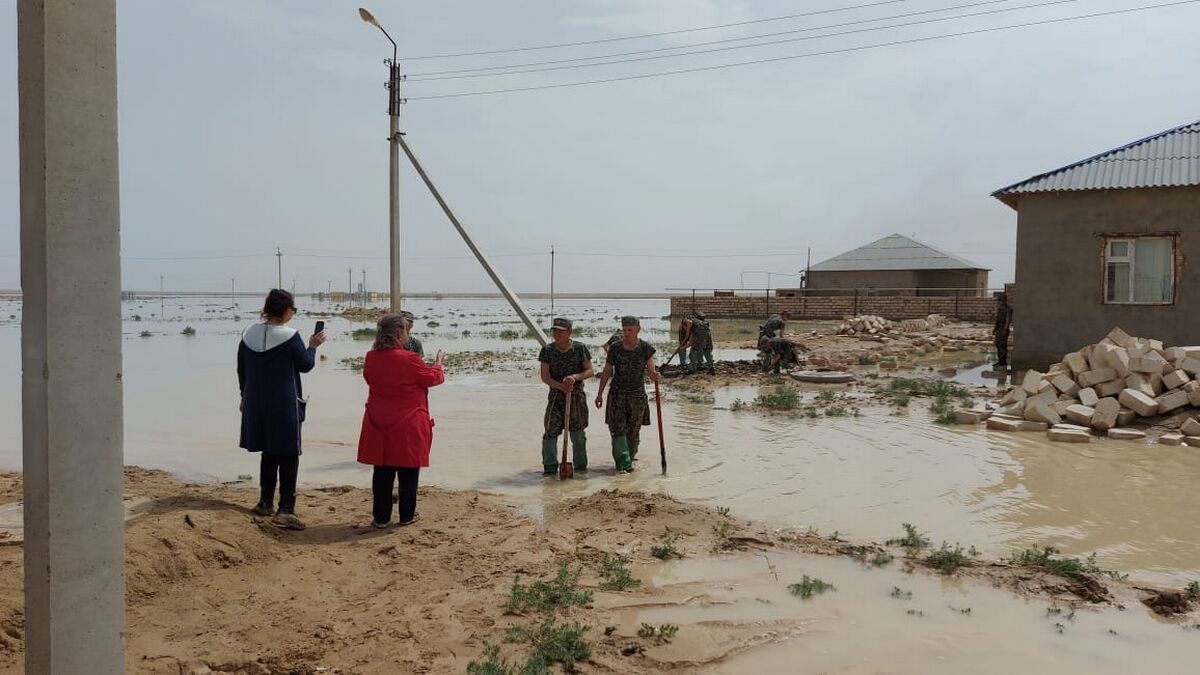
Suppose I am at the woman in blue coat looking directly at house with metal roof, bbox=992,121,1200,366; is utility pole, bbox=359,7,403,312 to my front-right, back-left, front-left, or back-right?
front-left

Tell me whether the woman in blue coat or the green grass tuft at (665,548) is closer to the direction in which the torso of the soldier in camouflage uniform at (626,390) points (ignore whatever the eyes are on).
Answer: the green grass tuft

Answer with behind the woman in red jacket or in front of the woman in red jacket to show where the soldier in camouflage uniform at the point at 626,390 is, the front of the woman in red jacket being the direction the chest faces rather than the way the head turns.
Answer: in front

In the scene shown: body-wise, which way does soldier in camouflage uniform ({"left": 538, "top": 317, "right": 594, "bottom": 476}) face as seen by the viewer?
toward the camera

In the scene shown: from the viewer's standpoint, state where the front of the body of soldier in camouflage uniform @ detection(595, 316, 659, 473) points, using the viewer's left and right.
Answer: facing the viewer

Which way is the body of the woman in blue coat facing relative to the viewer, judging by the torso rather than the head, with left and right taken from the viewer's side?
facing away from the viewer and to the right of the viewer

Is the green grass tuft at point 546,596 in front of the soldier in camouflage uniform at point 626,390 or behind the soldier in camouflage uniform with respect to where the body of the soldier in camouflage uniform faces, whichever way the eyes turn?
in front

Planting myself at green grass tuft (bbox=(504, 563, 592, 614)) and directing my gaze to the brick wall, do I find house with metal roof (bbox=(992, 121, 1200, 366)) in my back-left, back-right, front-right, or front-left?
front-right

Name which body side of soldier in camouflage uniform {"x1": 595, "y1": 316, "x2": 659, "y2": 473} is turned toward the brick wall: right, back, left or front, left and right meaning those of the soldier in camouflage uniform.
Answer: back

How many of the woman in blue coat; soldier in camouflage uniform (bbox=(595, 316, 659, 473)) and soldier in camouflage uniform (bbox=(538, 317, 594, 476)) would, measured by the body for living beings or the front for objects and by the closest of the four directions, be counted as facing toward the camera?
2

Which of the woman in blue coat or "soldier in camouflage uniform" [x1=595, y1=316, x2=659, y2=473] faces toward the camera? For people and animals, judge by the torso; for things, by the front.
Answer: the soldier in camouflage uniform

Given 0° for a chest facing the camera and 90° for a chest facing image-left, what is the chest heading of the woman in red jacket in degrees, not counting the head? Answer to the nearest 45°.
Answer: approximately 225°

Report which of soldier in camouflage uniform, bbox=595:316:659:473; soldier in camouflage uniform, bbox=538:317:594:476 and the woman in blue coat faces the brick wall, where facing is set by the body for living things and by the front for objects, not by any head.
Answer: the woman in blue coat

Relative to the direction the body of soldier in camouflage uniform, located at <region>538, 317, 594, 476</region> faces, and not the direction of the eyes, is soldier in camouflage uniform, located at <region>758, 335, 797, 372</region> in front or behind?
behind

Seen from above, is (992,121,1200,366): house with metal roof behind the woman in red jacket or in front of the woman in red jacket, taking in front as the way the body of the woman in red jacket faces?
in front

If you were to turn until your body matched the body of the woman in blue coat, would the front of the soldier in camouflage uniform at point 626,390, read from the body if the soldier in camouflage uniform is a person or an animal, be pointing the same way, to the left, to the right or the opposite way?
the opposite way

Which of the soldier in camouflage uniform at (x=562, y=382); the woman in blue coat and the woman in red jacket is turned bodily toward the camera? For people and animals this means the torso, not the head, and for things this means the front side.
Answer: the soldier in camouflage uniform

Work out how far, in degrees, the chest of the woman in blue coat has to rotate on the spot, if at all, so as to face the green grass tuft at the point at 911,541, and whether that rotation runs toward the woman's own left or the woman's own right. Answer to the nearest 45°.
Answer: approximately 45° to the woman's own right

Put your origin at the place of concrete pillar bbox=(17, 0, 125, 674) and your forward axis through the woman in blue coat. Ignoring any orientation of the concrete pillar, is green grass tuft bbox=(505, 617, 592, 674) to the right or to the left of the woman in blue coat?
right
